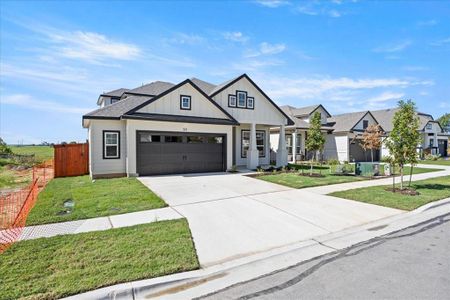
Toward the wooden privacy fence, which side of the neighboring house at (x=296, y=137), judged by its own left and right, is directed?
right

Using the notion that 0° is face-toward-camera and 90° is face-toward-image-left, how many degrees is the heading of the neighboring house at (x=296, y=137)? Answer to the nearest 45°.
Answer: approximately 315°

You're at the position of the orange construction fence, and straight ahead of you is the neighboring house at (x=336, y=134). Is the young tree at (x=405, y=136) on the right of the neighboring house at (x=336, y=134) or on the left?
right

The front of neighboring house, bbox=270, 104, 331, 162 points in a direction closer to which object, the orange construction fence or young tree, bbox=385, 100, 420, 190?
the young tree

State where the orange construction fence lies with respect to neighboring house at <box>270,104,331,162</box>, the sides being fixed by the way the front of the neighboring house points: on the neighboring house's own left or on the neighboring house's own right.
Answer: on the neighboring house's own right

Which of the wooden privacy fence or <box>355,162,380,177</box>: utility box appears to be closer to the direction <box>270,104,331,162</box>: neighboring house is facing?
the utility box
